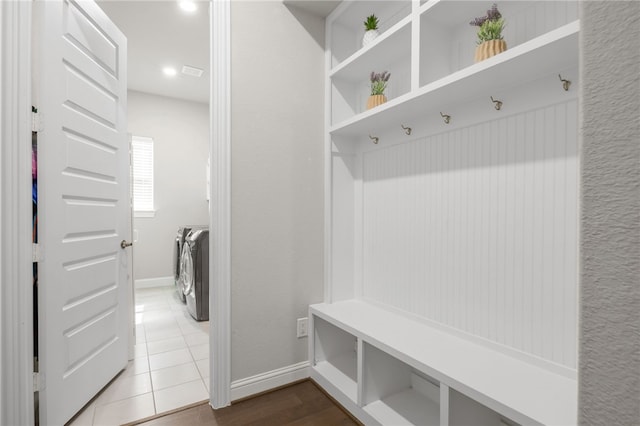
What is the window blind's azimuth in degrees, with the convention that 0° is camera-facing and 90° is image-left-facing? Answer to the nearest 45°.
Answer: approximately 0°

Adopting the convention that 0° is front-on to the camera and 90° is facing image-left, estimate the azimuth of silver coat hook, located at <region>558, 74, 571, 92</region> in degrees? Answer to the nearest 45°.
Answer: approximately 45°

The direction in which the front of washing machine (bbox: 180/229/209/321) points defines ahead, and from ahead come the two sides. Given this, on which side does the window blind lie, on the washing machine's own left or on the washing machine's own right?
on the washing machine's own right

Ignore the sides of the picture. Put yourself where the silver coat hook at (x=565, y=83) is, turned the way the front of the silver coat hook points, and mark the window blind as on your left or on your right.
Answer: on your right

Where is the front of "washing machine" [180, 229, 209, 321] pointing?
to the viewer's left

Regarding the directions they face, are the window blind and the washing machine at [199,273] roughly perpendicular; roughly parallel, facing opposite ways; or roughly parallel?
roughly perpendicular

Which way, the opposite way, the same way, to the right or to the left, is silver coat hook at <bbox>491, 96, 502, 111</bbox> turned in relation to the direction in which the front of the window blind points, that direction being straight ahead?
to the right

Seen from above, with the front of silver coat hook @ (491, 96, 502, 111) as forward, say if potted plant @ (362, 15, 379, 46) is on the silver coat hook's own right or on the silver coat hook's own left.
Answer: on the silver coat hook's own right

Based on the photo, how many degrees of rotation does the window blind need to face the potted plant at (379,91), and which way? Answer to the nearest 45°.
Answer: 0° — it already faces it

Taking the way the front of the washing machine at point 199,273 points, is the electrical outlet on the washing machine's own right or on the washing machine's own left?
on the washing machine's own left

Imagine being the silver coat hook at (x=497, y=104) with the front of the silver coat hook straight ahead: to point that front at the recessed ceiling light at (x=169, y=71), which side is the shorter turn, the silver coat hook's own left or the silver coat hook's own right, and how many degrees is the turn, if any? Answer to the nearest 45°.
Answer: approximately 45° to the silver coat hook's own right
